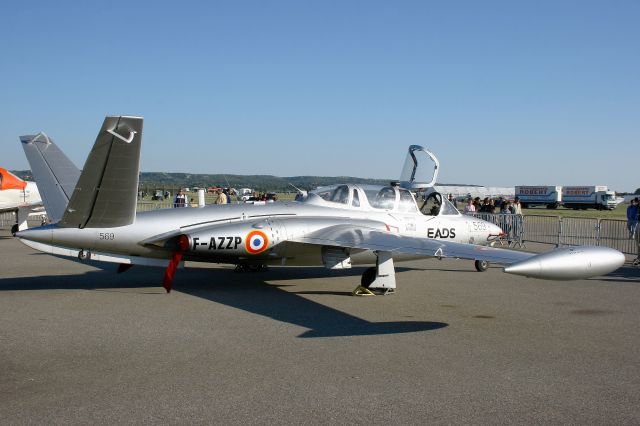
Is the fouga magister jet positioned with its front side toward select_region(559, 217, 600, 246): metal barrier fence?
yes

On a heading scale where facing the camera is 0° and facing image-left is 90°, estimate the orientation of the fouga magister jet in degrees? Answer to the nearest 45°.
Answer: approximately 225°

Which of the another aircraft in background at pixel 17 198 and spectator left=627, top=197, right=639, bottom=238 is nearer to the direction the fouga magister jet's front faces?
the spectator

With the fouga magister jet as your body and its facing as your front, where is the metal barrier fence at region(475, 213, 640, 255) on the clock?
The metal barrier fence is roughly at 12 o'clock from the fouga magister jet.

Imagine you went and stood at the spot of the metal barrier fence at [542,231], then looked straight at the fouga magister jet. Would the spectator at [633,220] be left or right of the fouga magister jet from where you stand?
left

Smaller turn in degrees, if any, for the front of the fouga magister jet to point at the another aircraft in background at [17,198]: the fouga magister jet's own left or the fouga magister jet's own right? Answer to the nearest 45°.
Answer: approximately 90° to the fouga magister jet's own left
